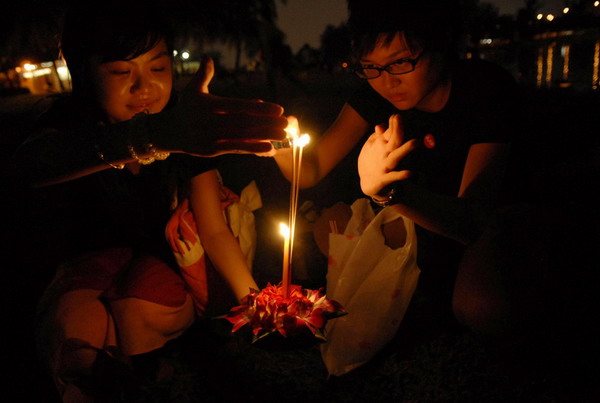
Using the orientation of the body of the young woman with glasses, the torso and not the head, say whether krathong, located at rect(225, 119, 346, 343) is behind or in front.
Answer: in front

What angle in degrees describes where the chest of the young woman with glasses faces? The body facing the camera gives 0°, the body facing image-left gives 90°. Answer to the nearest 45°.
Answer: approximately 45°
